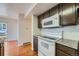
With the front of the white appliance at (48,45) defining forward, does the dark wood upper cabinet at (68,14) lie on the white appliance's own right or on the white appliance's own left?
on the white appliance's own left

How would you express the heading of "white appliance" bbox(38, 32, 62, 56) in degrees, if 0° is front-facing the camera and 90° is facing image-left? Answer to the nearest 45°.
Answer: approximately 45°
